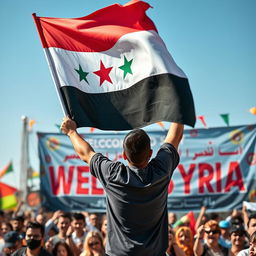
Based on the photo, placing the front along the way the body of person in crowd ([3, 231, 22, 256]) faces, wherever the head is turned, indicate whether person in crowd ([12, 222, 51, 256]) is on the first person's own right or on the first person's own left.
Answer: on the first person's own left

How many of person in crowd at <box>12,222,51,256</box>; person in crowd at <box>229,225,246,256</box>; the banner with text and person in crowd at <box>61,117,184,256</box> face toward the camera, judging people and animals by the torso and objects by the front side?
3

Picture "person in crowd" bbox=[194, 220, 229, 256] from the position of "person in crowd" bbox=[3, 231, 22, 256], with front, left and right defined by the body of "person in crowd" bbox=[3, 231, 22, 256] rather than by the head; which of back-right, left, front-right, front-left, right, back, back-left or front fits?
back-left

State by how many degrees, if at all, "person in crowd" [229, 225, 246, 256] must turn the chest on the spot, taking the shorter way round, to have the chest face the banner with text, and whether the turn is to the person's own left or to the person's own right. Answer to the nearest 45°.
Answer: approximately 180°

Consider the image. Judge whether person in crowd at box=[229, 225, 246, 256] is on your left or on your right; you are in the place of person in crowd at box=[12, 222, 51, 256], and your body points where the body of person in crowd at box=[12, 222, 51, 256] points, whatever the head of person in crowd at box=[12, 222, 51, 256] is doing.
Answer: on your left

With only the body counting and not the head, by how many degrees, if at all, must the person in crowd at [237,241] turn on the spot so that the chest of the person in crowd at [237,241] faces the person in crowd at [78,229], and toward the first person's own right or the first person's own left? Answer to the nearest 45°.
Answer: approximately 90° to the first person's own right

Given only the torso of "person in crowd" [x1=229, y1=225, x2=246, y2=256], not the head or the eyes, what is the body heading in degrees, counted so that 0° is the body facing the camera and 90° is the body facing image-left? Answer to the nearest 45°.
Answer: approximately 0°

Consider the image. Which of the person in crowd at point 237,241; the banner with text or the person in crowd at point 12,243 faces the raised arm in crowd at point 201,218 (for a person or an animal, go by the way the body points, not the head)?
the banner with text

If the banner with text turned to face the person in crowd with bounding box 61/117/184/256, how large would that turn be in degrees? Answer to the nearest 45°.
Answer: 0° — it already faces them

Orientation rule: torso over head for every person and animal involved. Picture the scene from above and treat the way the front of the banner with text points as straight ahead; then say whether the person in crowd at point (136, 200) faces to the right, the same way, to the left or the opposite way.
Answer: the opposite way

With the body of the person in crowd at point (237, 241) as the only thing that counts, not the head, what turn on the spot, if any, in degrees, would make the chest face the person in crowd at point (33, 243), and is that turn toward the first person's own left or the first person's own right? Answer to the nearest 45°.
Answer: approximately 45° to the first person's own right
